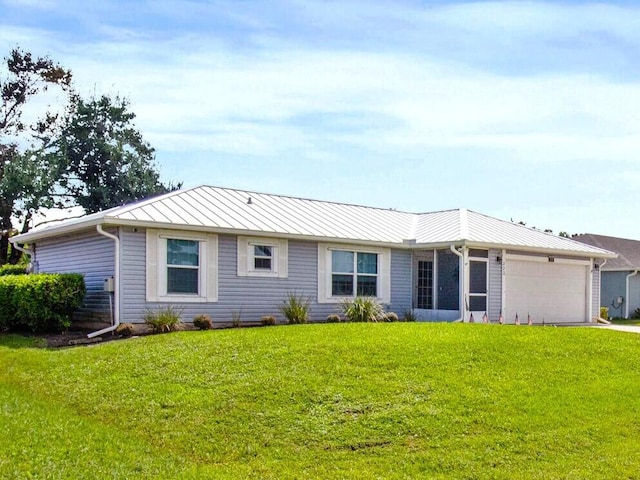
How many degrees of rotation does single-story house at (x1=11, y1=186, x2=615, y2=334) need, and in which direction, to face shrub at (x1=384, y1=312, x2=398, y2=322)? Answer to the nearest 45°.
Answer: approximately 45° to its left

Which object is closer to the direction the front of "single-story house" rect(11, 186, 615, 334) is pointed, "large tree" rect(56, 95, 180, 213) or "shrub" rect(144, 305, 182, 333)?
the shrub

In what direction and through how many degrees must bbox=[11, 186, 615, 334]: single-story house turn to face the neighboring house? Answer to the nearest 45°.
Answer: approximately 90° to its left

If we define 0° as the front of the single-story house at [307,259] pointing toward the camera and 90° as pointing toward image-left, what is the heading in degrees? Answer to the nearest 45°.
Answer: approximately 315°

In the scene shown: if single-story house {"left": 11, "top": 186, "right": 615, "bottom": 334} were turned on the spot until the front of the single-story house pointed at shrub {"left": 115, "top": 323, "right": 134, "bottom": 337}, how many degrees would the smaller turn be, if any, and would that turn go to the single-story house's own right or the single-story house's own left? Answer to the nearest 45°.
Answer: approximately 90° to the single-story house's own right
